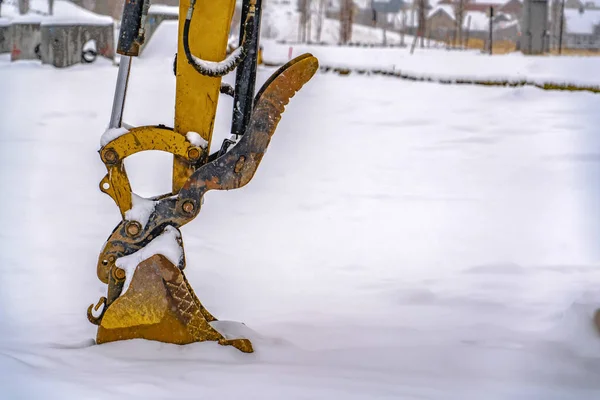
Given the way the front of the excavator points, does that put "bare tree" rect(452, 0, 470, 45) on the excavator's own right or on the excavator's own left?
on the excavator's own right

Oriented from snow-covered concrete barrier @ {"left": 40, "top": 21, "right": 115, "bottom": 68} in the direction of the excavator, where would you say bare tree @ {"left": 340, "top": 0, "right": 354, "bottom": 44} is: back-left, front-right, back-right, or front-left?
back-left

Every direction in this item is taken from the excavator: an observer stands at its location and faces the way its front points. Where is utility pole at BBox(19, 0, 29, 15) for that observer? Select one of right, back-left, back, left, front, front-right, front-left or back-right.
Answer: right

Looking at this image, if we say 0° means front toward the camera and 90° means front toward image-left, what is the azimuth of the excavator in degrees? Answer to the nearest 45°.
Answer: approximately 90°

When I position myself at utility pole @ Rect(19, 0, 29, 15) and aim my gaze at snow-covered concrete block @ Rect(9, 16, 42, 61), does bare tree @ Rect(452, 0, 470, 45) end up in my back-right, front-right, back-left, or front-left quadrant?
back-left

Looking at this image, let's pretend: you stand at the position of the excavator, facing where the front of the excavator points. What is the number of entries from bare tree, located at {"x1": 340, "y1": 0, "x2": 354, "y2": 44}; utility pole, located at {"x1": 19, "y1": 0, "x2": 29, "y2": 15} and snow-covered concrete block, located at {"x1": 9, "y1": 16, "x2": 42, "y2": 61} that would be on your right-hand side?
3

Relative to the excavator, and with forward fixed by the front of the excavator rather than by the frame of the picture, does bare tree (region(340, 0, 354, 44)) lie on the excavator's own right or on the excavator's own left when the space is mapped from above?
on the excavator's own right

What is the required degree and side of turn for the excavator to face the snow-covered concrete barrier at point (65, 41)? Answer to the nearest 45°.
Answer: approximately 90° to its right

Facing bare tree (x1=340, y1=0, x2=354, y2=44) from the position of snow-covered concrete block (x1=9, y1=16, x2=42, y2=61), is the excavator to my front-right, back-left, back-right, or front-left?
back-right
